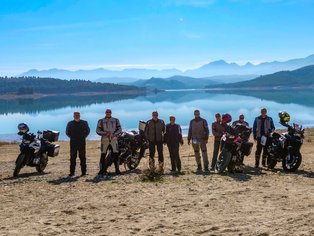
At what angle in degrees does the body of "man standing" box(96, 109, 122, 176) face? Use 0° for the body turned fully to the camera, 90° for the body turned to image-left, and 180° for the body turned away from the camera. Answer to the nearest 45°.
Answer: approximately 0°

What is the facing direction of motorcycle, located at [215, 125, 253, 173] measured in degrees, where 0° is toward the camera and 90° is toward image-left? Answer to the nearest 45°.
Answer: approximately 45°

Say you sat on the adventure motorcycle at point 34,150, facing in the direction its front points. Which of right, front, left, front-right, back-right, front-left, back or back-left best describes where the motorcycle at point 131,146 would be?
back-left

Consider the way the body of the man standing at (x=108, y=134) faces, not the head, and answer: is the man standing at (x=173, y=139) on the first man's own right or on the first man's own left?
on the first man's own left

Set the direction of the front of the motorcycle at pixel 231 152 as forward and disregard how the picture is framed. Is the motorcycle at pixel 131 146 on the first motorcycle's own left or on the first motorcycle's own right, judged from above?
on the first motorcycle's own right

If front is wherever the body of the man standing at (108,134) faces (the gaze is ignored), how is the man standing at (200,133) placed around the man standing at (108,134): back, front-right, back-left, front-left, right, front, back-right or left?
left

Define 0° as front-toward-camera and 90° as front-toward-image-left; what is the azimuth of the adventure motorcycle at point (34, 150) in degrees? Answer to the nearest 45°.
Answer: approximately 45°

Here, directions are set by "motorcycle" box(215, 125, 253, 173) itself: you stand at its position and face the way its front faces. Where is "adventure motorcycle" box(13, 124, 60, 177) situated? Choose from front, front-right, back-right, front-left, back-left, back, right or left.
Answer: front-right

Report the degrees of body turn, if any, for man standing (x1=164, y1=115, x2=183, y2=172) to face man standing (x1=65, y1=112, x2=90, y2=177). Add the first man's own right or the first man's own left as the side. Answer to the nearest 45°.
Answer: approximately 90° to the first man's own right

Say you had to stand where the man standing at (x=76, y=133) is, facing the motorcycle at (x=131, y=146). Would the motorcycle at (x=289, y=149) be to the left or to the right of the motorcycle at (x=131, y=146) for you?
right

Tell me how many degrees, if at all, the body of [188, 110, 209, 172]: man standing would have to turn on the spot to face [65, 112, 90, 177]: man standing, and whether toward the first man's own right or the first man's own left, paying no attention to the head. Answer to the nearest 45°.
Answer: approximately 90° to the first man's own right

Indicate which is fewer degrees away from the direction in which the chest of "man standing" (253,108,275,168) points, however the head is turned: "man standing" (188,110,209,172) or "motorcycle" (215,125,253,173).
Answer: the motorcycle
